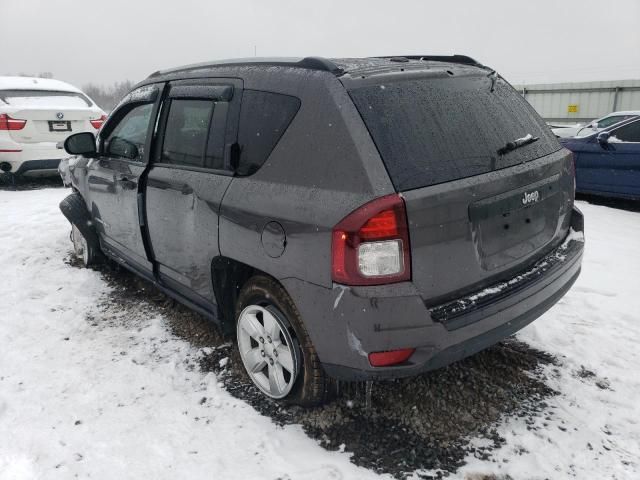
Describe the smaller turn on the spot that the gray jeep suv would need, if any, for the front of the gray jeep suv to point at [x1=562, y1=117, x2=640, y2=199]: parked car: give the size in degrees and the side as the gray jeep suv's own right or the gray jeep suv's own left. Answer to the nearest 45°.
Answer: approximately 90° to the gray jeep suv's own right

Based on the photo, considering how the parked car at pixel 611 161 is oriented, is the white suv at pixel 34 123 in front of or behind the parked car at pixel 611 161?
in front

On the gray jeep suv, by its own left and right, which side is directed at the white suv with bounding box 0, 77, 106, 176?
front

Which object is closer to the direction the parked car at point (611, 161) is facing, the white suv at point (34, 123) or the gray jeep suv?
the white suv

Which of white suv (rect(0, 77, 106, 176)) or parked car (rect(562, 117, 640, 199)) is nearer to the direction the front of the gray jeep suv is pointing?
the white suv

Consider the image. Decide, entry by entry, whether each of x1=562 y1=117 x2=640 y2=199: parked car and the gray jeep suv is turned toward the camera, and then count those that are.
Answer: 0

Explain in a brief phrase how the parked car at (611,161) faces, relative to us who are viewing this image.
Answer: facing to the left of the viewer

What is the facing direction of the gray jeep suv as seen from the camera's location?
facing away from the viewer and to the left of the viewer
